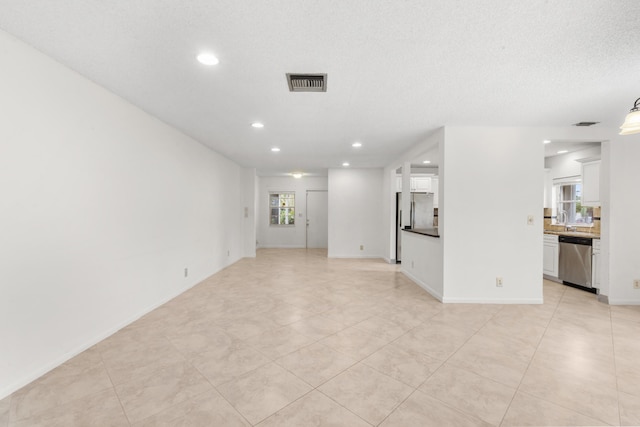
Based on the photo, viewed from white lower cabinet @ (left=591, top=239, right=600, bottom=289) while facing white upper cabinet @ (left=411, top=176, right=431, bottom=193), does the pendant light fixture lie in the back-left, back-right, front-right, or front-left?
back-left

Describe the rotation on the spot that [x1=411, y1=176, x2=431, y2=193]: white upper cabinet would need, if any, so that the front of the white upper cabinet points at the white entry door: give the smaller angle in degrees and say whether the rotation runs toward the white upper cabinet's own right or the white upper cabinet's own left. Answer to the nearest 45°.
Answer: approximately 90° to the white upper cabinet's own right

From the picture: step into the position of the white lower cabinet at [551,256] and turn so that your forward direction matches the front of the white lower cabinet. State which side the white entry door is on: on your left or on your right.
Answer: on your right

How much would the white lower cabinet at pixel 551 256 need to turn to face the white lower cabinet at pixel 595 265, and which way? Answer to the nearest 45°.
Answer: approximately 90° to its left

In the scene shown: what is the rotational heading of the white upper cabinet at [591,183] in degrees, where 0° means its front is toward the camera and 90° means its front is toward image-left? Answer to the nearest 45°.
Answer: approximately 45°
